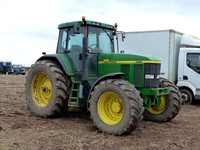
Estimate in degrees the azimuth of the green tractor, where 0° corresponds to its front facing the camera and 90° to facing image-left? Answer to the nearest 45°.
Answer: approximately 315°

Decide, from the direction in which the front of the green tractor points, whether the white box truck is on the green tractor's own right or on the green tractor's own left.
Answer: on the green tractor's own left
